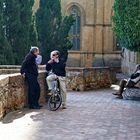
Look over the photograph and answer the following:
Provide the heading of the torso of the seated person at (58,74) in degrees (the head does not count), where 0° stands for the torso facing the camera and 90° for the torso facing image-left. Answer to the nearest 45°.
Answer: approximately 45°

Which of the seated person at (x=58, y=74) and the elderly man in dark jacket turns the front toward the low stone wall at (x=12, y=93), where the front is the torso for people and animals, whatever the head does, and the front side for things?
the seated person

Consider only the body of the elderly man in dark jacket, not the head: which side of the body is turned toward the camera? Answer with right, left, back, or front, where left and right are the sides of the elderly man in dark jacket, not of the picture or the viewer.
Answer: right

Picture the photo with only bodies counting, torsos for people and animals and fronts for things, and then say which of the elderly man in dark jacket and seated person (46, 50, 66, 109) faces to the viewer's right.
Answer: the elderly man in dark jacket

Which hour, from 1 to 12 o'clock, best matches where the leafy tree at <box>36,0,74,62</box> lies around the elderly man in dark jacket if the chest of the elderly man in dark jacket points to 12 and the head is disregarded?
The leafy tree is roughly at 9 o'clock from the elderly man in dark jacket.

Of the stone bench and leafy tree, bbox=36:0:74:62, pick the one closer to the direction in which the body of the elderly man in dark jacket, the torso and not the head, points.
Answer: the stone bench

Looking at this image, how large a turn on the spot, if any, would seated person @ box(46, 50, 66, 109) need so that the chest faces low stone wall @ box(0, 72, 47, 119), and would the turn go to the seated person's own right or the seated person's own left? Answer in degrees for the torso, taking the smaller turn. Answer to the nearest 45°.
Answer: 0° — they already face it

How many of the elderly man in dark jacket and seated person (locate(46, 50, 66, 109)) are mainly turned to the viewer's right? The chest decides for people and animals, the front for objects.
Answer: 1
